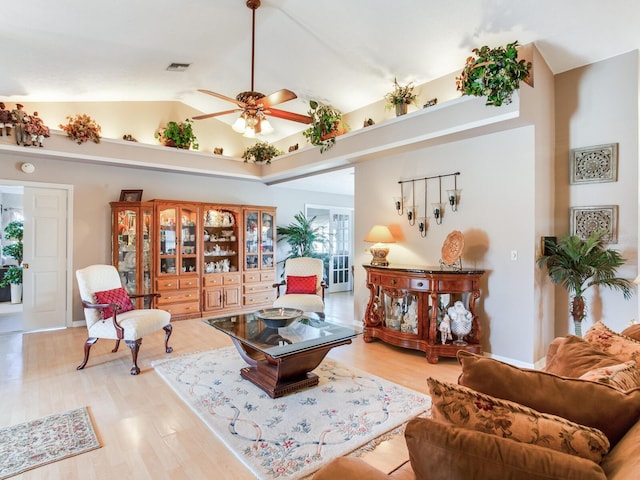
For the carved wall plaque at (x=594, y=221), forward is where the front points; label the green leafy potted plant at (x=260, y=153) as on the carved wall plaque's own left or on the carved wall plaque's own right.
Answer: on the carved wall plaque's own right

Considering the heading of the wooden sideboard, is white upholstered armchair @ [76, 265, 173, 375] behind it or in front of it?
in front

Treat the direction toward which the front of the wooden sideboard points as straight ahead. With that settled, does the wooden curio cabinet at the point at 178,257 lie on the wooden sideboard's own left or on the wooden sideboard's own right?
on the wooden sideboard's own right

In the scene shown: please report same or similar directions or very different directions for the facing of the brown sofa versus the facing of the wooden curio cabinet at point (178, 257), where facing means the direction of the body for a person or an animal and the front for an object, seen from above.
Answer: very different directions

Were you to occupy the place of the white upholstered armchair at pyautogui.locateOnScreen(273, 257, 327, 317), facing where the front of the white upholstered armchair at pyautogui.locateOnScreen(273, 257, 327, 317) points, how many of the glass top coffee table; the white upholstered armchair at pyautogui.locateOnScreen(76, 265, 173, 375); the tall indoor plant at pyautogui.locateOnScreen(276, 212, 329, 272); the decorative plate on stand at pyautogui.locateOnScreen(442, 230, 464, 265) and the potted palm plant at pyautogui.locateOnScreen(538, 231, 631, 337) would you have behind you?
1

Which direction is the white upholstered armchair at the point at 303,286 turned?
toward the camera

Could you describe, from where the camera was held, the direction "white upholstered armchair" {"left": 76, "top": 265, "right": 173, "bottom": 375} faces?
facing the viewer and to the right of the viewer

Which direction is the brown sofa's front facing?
to the viewer's left

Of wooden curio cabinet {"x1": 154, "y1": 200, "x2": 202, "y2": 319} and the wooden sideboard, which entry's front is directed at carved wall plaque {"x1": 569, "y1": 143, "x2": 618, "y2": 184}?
the wooden curio cabinet

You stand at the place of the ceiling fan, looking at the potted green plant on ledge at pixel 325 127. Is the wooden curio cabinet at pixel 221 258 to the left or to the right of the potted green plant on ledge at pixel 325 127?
left

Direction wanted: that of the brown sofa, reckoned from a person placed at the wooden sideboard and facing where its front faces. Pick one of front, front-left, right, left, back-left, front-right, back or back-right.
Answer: front-left

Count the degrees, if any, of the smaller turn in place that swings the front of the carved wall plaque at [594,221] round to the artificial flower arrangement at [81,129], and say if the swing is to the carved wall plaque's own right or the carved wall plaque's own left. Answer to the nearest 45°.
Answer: approximately 45° to the carved wall plaque's own right

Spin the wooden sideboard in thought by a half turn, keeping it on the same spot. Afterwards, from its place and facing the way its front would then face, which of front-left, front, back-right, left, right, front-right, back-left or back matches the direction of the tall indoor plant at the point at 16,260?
back-left
